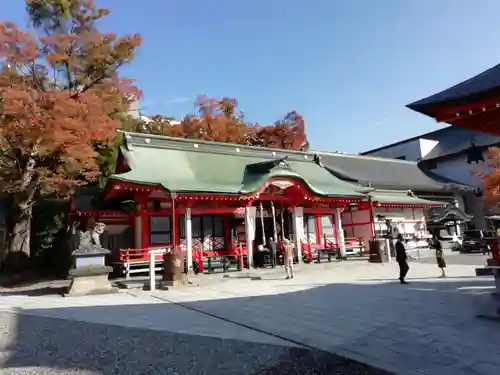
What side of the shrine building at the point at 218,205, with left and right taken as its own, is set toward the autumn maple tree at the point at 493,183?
left

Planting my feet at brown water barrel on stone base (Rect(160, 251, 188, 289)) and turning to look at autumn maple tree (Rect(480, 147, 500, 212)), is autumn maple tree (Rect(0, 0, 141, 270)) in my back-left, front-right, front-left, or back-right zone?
back-left

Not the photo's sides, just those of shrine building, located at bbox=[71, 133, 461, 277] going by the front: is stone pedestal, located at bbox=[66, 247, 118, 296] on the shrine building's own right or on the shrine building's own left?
on the shrine building's own right

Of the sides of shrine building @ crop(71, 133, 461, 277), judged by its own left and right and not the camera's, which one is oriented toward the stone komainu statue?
right

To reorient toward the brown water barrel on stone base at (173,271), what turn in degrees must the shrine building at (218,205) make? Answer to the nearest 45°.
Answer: approximately 45° to its right

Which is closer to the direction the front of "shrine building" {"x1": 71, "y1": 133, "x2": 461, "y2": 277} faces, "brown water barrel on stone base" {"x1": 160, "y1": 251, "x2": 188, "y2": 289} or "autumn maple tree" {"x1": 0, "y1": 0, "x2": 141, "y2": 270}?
the brown water barrel on stone base

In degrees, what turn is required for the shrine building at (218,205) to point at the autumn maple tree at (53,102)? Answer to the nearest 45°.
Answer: approximately 90° to its right

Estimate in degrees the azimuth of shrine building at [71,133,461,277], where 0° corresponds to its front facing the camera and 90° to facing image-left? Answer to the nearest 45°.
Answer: approximately 315°
